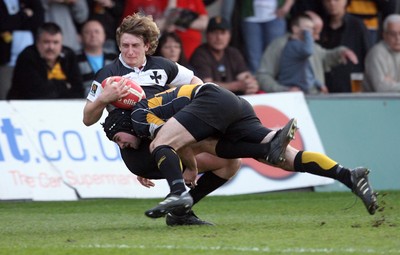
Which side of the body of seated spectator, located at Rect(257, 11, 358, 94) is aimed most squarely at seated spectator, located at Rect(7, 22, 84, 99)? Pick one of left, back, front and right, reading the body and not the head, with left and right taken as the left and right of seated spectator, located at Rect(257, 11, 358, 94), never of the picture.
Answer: right

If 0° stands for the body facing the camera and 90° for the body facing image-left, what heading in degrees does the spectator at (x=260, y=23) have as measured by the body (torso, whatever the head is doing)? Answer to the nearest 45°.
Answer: approximately 0°

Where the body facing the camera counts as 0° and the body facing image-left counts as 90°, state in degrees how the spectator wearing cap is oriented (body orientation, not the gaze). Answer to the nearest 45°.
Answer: approximately 0°

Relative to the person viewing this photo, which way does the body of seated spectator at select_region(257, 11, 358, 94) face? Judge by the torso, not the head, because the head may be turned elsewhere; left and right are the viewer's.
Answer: facing the viewer and to the right of the viewer

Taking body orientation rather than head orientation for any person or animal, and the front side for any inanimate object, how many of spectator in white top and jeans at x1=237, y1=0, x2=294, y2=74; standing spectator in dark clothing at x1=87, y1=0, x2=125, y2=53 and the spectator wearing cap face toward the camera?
3

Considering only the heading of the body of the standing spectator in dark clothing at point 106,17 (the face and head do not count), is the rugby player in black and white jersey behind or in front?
in front

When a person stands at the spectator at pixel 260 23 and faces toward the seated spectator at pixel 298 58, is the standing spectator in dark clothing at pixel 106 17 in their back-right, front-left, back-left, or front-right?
back-right

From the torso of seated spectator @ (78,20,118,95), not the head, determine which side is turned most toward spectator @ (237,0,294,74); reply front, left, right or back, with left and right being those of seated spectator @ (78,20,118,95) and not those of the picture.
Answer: left
